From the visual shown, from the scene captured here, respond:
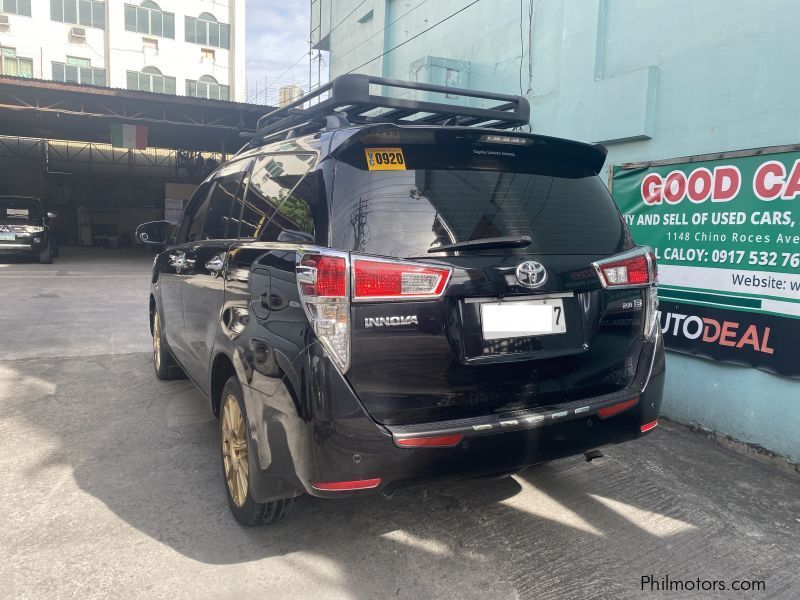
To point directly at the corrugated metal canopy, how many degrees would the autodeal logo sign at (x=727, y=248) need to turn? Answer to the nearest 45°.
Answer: approximately 90° to its right

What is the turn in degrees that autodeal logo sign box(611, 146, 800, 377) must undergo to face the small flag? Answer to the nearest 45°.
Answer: approximately 90° to its right

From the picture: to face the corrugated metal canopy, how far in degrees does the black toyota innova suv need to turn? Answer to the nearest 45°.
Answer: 0° — it already faces it

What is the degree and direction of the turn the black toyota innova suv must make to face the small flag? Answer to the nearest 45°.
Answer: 0° — it already faces it

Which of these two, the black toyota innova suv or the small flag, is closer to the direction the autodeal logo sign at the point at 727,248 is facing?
the black toyota innova suv

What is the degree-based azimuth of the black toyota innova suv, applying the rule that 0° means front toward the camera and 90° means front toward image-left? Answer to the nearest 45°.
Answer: approximately 135°

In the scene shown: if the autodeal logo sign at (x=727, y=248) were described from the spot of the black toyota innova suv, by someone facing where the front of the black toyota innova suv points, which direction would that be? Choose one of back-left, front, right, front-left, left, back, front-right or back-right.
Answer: right

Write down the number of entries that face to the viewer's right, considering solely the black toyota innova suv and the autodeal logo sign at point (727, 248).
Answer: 0

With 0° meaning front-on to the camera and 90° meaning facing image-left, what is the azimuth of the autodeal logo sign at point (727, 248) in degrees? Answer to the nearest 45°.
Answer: approximately 45°

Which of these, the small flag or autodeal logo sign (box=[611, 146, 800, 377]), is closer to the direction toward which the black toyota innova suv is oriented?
the small flag
